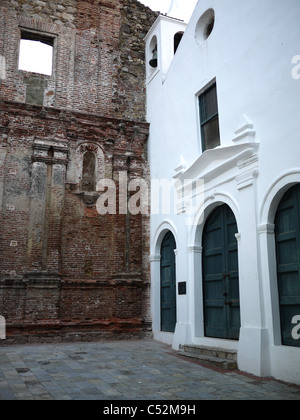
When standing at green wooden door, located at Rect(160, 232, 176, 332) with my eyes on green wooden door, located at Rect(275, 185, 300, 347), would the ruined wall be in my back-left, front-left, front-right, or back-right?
back-right

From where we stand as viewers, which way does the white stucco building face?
facing the viewer and to the left of the viewer

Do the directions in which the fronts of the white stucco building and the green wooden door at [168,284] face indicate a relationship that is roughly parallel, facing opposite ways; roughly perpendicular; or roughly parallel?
roughly parallel

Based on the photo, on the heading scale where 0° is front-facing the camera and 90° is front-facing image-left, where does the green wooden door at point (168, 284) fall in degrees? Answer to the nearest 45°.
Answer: approximately 45°

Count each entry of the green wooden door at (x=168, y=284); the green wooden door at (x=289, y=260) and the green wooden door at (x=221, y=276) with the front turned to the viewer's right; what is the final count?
0

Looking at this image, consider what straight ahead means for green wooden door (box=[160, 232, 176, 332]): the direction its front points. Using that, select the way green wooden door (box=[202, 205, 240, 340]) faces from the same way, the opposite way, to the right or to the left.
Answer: the same way

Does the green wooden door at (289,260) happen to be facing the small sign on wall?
no

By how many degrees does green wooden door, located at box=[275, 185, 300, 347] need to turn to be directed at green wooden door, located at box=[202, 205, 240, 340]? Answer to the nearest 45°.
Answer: approximately 90° to its right

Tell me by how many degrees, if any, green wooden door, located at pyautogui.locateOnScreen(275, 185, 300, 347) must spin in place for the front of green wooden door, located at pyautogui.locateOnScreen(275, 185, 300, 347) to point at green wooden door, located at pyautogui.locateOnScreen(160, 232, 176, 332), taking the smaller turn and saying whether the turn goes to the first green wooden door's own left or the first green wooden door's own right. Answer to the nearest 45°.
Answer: approximately 90° to the first green wooden door's own right

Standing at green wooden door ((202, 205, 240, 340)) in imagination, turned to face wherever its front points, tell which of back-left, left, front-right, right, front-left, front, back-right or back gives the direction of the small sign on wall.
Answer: right

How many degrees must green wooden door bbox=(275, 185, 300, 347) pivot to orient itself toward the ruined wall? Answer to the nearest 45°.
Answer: approximately 90° to its right

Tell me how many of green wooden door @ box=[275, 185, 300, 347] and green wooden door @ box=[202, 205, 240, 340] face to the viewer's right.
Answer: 0

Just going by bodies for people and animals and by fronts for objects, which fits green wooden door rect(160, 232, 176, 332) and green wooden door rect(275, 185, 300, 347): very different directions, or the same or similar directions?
same or similar directions

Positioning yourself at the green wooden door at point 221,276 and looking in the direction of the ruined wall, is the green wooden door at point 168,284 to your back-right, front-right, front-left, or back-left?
front-right

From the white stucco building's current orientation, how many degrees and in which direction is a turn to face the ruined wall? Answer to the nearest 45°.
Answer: approximately 90° to its right
